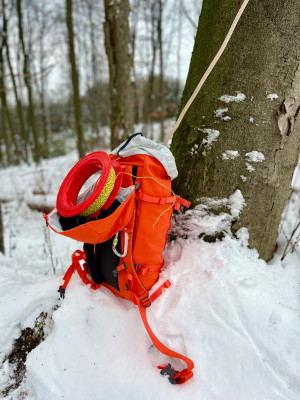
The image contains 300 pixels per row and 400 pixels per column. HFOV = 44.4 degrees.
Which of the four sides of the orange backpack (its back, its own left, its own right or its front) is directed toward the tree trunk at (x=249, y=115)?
front

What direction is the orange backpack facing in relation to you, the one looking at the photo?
facing away from the viewer and to the right of the viewer

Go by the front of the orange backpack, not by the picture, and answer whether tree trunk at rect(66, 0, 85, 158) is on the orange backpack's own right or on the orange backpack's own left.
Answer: on the orange backpack's own left

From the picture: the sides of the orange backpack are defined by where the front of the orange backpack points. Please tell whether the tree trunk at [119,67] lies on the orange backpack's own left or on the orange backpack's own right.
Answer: on the orange backpack's own left

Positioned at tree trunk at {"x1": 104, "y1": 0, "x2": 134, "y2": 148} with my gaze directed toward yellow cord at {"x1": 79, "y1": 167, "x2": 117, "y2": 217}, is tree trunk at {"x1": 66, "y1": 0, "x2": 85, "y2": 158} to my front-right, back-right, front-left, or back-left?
back-right
